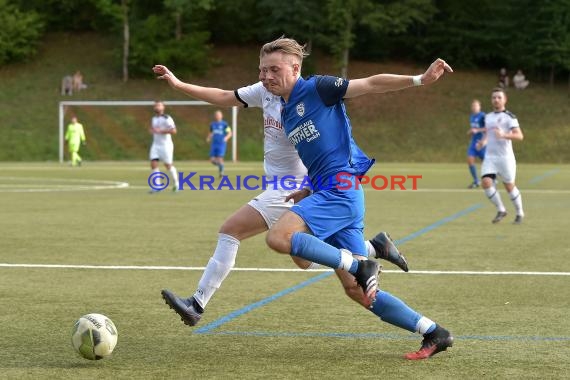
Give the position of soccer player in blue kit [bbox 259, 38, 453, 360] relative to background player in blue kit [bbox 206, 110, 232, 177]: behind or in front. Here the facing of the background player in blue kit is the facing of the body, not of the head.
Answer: in front

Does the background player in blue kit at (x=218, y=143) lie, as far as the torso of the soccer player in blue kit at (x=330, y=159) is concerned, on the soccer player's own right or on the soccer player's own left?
on the soccer player's own right

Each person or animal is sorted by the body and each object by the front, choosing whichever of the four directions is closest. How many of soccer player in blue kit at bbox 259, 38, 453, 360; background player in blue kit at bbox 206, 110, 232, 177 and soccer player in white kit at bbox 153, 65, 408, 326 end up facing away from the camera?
0

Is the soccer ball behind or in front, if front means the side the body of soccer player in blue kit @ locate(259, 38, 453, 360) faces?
in front

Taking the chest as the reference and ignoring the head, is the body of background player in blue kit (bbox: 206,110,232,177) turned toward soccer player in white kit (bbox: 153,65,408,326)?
yes

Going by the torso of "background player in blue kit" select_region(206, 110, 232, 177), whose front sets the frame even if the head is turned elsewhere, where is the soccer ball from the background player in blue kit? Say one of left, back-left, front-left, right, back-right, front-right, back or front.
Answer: front

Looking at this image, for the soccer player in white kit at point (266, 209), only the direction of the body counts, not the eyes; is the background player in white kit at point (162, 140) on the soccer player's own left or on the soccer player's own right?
on the soccer player's own right

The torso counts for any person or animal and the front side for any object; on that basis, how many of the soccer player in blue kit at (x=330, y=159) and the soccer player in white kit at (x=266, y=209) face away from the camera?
0

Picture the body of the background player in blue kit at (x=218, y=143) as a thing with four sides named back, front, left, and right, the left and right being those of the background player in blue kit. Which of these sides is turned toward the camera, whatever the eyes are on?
front

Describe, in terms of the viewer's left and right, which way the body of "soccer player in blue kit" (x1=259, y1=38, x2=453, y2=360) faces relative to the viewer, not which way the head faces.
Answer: facing the viewer and to the left of the viewer
